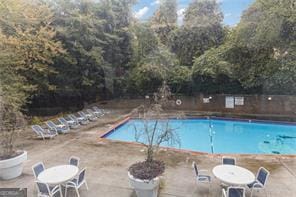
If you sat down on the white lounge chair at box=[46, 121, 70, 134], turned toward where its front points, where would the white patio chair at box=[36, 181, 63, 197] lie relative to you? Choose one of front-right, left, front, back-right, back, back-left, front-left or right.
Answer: front-right

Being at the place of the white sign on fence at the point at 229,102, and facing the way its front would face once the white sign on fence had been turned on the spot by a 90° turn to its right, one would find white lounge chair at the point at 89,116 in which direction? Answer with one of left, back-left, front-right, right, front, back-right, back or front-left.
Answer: front-left

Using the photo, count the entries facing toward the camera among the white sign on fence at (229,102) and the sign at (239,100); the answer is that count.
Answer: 2

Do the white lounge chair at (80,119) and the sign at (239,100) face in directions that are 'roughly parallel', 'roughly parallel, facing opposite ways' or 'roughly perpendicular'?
roughly perpendicular

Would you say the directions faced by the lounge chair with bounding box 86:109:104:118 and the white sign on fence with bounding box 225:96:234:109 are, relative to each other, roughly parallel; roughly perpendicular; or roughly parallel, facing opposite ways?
roughly perpendicular

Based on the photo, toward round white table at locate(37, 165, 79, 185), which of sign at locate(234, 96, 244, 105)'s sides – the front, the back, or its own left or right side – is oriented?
front

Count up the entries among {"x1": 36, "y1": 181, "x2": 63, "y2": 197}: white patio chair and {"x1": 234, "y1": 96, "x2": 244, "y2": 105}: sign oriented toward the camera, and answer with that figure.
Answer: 1

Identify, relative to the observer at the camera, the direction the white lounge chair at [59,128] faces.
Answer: facing the viewer and to the right of the viewer

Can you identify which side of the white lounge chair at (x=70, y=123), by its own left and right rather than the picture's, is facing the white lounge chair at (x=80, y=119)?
left

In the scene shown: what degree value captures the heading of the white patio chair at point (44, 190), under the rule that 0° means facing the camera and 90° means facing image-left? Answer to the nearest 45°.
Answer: approximately 225°

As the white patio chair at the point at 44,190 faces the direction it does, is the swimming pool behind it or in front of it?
in front

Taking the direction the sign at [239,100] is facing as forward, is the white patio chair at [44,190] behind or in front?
in front

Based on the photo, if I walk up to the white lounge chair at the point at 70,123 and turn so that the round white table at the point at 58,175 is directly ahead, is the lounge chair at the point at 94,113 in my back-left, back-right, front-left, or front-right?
back-left

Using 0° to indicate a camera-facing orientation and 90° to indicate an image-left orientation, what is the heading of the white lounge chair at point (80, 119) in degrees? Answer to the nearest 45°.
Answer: approximately 315°

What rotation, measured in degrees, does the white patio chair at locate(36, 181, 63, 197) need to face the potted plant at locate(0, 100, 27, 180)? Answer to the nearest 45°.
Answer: approximately 45° to its left

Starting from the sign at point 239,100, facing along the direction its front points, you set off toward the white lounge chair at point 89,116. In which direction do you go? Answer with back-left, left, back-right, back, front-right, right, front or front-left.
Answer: front-right
